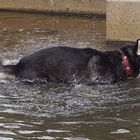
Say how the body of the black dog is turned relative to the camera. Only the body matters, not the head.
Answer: to the viewer's right
